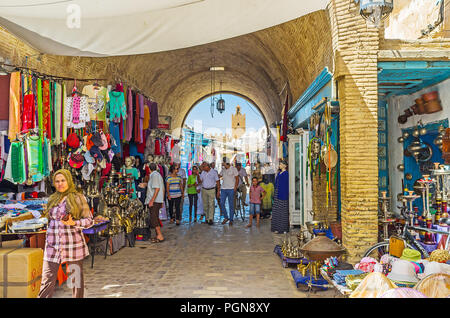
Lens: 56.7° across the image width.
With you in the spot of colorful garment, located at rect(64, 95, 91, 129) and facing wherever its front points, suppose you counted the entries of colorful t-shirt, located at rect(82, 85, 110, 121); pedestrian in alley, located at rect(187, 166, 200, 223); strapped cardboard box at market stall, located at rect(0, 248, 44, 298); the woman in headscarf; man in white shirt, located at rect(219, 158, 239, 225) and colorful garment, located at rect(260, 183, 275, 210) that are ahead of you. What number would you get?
2

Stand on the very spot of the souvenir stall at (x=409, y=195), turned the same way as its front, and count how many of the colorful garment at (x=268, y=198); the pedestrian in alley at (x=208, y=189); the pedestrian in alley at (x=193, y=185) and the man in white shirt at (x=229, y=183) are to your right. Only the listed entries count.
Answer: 4

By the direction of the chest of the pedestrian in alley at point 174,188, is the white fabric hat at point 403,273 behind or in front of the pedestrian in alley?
in front

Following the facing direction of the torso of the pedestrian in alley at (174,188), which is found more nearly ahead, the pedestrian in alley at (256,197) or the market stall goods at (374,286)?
the market stall goods

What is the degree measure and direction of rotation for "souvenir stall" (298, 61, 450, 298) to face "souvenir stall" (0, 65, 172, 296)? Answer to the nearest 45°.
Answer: approximately 45° to its right

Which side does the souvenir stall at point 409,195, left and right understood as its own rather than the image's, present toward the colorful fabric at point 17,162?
front

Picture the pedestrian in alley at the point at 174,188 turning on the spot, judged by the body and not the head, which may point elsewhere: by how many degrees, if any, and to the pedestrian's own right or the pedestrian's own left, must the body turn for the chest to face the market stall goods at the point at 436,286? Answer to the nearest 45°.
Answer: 0° — they already face it

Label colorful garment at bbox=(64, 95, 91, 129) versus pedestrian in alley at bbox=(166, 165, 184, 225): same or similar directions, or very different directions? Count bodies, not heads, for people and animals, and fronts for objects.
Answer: same or similar directions

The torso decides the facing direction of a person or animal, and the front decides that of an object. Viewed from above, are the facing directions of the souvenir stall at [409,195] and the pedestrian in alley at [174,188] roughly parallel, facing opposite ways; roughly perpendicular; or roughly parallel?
roughly perpendicular

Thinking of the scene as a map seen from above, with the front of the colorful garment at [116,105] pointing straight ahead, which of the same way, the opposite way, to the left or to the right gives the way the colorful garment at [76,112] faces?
the same way

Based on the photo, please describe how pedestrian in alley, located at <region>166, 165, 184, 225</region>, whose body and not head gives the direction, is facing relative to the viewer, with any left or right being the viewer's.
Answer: facing the viewer

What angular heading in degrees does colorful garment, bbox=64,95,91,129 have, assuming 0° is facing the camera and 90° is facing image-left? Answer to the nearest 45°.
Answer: approximately 0°

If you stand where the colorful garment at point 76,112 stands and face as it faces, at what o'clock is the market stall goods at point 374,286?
The market stall goods is roughly at 11 o'clock from the colorful garment.

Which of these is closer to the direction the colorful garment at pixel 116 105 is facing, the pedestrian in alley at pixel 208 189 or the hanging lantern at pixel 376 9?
the hanging lantern

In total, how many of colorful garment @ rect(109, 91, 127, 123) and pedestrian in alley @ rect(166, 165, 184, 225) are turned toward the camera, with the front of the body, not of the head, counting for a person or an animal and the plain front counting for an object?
2

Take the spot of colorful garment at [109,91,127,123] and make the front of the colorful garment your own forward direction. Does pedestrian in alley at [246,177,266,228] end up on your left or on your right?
on your left

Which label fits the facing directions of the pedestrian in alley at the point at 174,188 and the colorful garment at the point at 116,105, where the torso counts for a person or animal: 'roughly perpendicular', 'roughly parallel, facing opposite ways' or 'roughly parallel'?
roughly parallel

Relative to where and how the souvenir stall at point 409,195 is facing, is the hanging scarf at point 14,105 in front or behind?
in front

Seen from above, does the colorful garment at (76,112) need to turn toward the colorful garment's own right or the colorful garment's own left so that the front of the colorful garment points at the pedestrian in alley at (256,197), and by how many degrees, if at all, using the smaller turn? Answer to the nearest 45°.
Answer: approximately 135° to the colorful garment's own left
